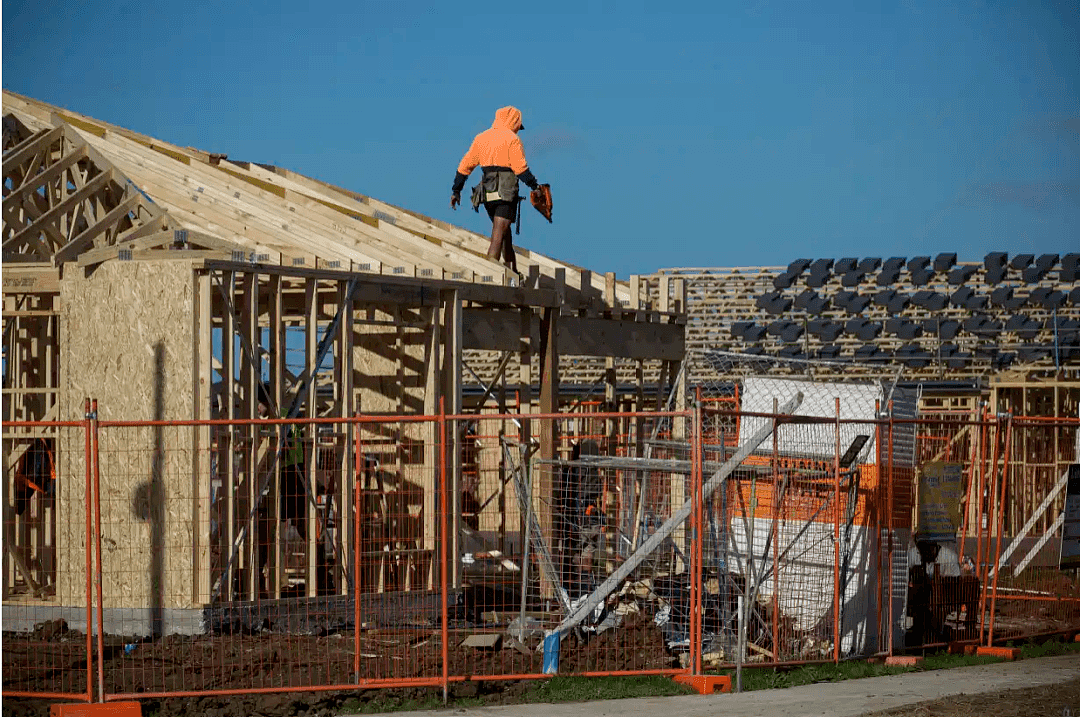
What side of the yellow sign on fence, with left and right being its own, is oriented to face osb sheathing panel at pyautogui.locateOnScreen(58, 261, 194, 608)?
right

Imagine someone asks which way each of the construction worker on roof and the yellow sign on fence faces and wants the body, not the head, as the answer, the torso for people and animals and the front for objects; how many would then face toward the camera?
1

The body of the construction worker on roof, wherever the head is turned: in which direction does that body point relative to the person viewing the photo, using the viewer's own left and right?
facing away from the viewer and to the right of the viewer

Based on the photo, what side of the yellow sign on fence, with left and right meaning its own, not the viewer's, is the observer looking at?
front

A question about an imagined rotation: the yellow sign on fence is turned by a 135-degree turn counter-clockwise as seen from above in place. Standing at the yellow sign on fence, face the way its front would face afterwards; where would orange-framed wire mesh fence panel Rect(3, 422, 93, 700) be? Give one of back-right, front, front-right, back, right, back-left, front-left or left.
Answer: back-left

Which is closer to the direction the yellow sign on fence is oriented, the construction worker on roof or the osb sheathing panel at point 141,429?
the osb sheathing panel

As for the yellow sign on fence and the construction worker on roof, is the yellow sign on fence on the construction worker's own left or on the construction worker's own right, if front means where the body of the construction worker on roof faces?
on the construction worker's own right
